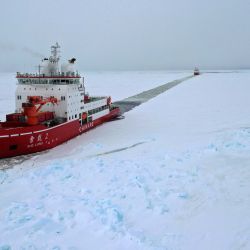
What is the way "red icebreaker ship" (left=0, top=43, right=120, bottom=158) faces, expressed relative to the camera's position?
facing the viewer and to the left of the viewer
